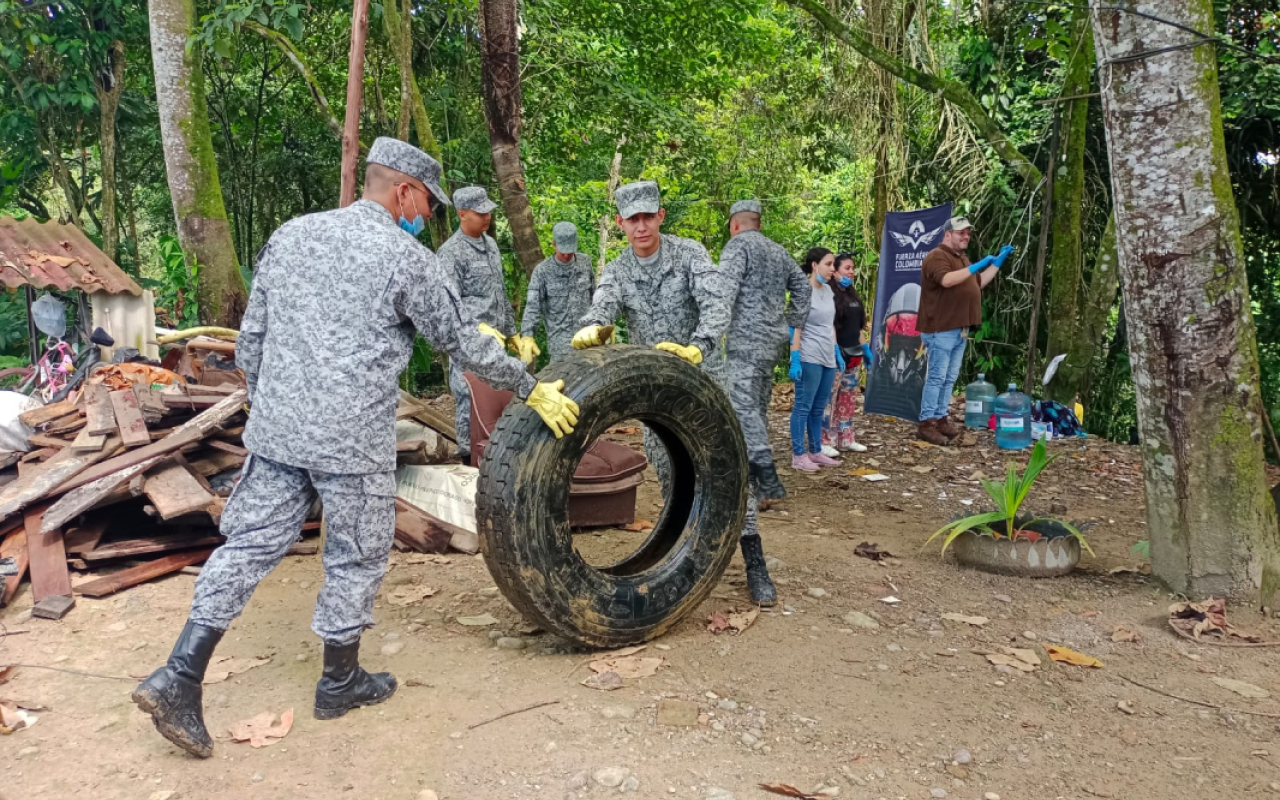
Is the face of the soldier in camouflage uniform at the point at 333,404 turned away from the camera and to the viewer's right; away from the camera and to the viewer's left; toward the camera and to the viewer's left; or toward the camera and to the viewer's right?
away from the camera and to the viewer's right

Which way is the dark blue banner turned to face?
toward the camera

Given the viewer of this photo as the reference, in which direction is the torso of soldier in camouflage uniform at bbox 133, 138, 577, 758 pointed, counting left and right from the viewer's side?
facing away from the viewer and to the right of the viewer

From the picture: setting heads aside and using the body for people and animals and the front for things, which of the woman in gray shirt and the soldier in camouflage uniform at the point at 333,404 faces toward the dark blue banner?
the soldier in camouflage uniform

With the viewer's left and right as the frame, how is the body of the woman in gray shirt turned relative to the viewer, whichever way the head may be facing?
facing the viewer and to the right of the viewer

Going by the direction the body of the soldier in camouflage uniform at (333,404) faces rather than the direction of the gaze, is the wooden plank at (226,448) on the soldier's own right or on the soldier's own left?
on the soldier's own left

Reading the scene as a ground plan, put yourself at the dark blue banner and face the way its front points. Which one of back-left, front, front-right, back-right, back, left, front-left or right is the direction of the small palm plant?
front

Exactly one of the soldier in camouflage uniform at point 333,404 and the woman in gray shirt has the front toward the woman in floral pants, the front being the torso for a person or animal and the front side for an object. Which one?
the soldier in camouflage uniform

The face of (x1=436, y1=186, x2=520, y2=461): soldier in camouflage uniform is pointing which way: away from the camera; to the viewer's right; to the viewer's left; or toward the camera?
to the viewer's right

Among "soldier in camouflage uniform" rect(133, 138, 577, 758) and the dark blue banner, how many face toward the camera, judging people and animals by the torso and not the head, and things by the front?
1
